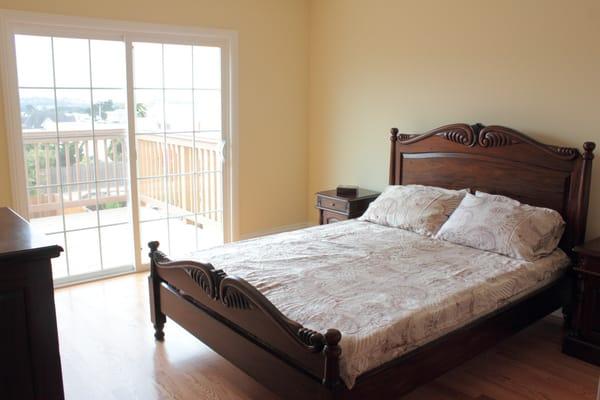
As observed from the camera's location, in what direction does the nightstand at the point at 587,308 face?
facing the viewer and to the left of the viewer

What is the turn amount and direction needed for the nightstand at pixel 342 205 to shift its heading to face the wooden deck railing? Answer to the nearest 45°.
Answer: approximately 45° to its right

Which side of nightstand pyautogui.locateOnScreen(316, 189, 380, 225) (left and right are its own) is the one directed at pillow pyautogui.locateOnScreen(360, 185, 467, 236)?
left

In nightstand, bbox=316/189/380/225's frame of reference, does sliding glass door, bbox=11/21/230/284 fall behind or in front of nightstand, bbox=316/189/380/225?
in front

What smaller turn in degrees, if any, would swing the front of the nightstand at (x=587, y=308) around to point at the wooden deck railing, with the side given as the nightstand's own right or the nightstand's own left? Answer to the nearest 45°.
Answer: approximately 45° to the nightstand's own right

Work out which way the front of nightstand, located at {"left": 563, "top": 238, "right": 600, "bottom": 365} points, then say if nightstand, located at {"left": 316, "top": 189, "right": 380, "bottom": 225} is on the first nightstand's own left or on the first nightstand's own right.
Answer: on the first nightstand's own right

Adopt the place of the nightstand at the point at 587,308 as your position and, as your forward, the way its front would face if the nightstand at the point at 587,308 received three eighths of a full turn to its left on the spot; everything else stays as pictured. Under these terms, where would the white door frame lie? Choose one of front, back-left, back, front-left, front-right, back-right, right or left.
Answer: back

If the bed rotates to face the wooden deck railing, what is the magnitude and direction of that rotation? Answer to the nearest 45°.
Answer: approximately 90° to its right

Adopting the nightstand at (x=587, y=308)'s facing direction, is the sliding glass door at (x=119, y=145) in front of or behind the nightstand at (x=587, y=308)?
in front

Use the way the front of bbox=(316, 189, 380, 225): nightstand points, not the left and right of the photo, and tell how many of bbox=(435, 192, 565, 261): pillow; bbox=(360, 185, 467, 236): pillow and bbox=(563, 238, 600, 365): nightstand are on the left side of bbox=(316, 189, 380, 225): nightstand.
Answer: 3

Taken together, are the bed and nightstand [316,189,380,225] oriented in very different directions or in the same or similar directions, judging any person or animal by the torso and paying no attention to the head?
same or similar directions

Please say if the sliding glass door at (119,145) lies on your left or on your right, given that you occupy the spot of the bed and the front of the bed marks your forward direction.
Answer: on your right

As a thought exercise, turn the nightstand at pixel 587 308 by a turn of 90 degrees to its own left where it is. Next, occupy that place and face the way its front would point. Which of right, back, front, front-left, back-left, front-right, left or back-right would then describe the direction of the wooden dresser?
right

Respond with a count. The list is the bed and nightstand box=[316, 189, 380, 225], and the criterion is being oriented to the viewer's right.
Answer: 0

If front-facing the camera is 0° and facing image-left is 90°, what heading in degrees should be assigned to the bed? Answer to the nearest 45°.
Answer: approximately 45°

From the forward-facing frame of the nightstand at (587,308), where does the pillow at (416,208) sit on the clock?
The pillow is roughly at 2 o'clock from the nightstand.
